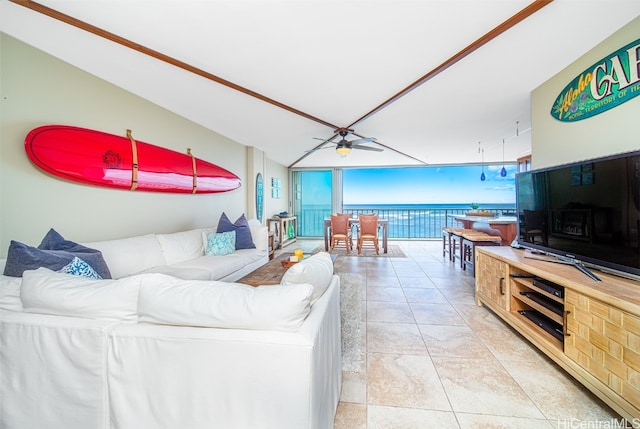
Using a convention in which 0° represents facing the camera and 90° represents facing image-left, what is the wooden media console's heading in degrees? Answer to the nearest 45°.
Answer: approximately 45°

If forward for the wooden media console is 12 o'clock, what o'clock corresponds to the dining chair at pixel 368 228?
The dining chair is roughly at 3 o'clock from the wooden media console.

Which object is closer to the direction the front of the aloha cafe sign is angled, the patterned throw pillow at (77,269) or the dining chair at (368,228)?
the patterned throw pillow

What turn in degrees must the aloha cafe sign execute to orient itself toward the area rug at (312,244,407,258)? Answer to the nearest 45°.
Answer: approximately 90° to its right

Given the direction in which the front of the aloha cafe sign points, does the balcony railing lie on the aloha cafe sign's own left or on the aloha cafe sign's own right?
on the aloha cafe sign's own right

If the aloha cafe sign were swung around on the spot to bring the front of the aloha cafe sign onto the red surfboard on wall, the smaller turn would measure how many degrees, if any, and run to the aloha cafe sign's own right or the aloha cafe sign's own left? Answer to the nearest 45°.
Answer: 0° — it already faces it

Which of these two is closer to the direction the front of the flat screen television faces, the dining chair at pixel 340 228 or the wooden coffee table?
the wooden coffee table

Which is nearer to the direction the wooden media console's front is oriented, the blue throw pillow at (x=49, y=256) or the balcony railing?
the blue throw pillow

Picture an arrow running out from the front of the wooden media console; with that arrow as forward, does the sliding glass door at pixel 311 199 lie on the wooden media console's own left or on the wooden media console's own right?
on the wooden media console's own right
